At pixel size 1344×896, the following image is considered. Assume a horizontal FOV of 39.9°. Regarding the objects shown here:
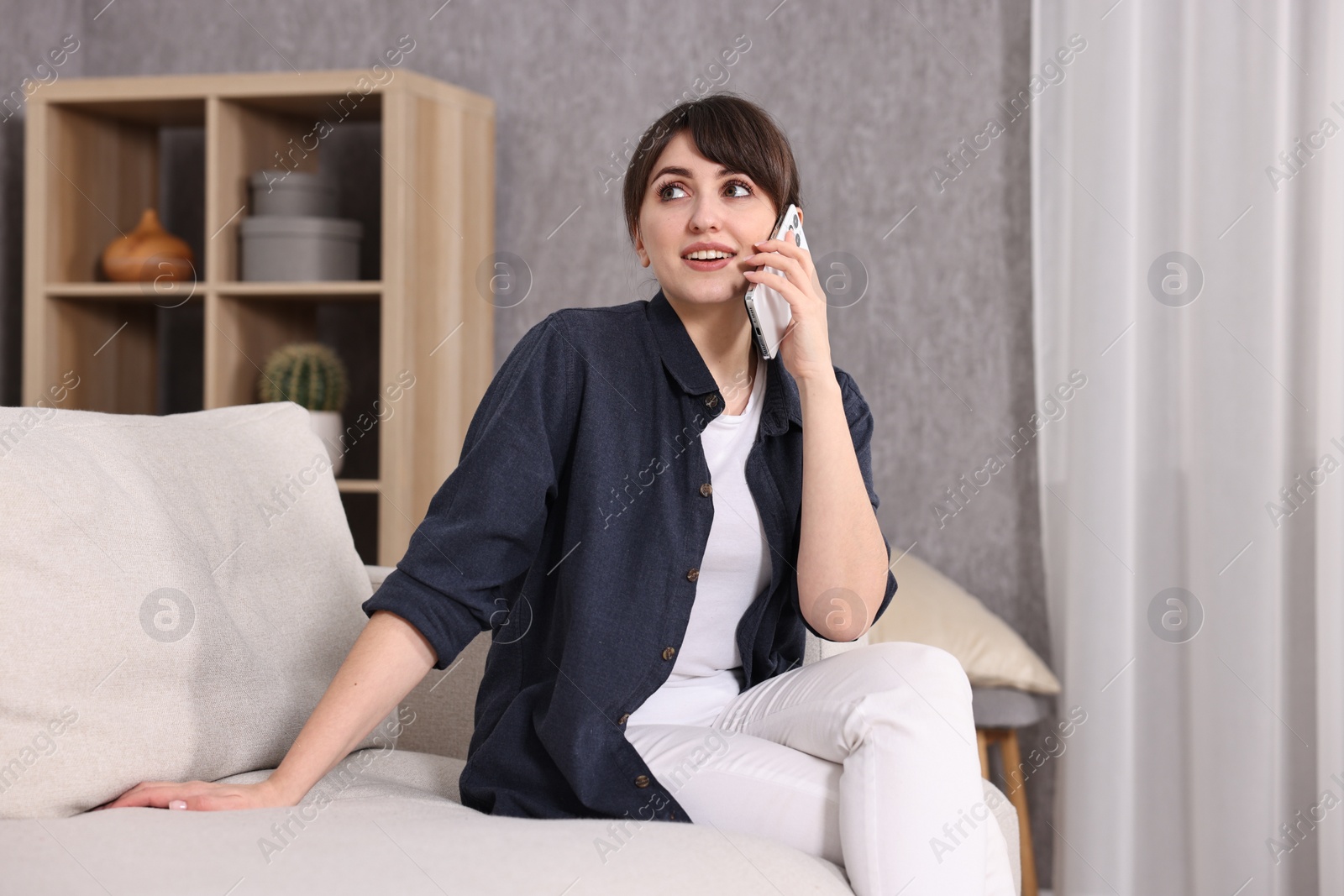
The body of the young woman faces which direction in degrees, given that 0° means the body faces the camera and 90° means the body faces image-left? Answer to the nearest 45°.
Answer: approximately 315°

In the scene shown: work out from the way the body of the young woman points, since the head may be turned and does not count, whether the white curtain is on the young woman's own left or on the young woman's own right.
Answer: on the young woman's own left

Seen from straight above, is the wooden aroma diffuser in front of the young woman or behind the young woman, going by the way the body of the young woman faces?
behind

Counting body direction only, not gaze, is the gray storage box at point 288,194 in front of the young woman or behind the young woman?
behind

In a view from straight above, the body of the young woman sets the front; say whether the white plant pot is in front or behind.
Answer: behind

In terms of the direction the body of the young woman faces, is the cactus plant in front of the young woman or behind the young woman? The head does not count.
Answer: behind

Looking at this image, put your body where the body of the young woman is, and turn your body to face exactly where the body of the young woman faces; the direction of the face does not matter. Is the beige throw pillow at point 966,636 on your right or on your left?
on your left
